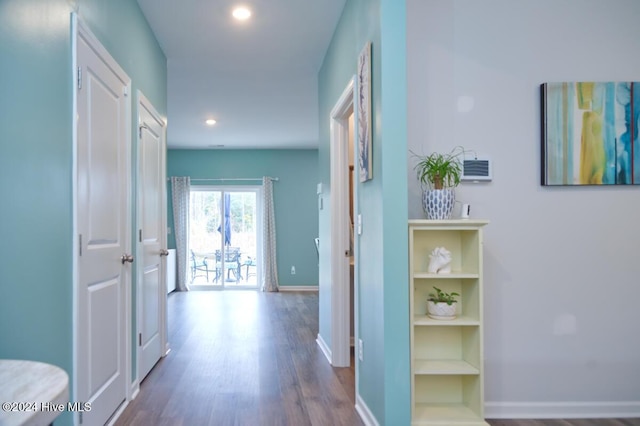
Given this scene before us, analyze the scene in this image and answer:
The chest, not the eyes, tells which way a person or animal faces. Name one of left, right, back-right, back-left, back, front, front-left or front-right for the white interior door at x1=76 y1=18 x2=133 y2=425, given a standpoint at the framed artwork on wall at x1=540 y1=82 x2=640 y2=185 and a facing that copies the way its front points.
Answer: front-right

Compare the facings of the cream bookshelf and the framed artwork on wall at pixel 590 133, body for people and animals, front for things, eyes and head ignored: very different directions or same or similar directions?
same or similar directions

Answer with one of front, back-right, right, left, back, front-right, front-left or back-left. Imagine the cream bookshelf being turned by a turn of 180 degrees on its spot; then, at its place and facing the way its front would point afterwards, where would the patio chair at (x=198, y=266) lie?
front-left

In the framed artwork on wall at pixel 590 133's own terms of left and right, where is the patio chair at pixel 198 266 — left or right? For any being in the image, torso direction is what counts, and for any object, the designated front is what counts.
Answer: on its right

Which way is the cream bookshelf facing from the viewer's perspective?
toward the camera

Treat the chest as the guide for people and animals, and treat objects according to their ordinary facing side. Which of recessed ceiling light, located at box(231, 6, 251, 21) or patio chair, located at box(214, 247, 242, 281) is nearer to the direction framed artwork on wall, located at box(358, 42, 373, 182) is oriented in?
the recessed ceiling light

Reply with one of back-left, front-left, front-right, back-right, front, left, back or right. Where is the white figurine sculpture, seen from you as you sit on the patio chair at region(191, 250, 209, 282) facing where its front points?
right

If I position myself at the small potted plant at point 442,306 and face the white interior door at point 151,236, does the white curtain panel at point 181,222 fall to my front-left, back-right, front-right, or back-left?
front-right

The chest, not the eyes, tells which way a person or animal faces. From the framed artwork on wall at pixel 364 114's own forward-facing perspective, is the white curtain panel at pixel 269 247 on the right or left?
on its right

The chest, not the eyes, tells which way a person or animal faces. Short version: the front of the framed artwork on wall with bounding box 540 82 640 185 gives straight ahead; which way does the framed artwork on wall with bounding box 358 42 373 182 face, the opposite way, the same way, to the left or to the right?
to the right

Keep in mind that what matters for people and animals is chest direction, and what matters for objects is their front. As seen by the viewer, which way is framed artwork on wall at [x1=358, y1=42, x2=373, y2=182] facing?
to the viewer's left

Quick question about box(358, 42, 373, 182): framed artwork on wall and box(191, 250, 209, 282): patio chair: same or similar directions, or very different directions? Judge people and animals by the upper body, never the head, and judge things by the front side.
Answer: very different directions

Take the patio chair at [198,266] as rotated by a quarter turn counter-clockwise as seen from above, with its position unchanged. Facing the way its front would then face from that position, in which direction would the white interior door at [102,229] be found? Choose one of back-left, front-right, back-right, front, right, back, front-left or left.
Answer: back

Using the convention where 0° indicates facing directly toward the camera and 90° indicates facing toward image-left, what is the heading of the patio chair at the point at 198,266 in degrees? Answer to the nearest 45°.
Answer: approximately 270°

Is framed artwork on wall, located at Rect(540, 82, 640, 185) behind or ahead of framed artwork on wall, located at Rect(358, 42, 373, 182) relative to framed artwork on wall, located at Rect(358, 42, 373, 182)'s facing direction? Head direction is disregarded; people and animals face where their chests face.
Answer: behind

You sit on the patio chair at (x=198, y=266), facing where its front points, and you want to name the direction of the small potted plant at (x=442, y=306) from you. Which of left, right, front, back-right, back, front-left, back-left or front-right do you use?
right

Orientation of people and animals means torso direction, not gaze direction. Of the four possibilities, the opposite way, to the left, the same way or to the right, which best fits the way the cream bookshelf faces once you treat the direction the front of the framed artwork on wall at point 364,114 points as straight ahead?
to the left

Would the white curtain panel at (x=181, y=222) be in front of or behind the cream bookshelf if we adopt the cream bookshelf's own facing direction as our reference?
behind
